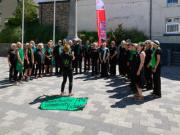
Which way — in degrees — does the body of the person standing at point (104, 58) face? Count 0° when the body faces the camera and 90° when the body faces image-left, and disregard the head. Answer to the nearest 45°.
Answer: approximately 0°

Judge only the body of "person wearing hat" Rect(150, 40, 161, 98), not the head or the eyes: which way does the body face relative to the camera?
to the viewer's left

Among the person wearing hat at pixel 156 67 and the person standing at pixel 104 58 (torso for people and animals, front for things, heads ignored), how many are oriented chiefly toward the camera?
1

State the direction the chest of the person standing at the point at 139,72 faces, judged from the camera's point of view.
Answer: to the viewer's left

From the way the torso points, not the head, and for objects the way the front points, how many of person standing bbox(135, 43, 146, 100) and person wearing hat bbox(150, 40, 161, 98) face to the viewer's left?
2

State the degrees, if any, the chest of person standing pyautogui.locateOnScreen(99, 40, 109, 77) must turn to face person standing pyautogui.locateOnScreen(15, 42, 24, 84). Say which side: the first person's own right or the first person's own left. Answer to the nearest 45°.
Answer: approximately 45° to the first person's own right

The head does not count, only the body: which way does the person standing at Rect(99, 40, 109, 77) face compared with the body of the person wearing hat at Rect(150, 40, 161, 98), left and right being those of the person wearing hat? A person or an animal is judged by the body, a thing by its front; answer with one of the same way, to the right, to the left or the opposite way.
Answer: to the left

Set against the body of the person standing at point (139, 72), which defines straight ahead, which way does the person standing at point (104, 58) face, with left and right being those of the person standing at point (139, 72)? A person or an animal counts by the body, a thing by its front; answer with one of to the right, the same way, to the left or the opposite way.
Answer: to the left
